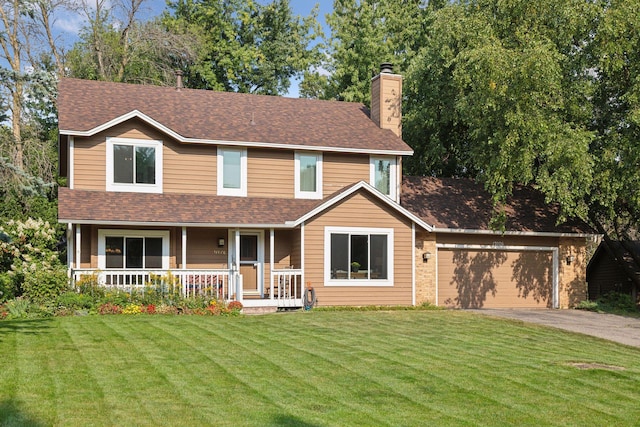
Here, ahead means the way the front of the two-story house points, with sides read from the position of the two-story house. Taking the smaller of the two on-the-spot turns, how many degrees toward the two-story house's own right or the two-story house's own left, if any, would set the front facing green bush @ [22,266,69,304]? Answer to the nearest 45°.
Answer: approximately 45° to the two-story house's own right

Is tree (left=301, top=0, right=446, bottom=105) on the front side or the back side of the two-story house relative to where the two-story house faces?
on the back side

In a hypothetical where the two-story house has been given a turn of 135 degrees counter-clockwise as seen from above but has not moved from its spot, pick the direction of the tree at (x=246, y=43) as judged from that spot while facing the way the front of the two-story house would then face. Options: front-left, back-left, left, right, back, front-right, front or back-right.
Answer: front-left

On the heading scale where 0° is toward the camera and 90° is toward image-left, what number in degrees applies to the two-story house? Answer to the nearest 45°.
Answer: approximately 0°

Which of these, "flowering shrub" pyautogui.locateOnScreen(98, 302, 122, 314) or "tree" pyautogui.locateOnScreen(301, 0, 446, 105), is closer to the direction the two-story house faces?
the flowering shrub

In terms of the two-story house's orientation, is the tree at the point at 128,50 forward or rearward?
rearward

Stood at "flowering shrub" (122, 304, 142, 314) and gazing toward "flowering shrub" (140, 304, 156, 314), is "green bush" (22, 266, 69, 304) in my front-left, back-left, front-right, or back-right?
back-left

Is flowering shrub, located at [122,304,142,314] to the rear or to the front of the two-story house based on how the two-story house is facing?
to the front

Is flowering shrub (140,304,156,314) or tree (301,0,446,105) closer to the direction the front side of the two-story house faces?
the flowering shrub

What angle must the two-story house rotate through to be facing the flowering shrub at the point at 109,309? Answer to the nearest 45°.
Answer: approximately 45° to its right
